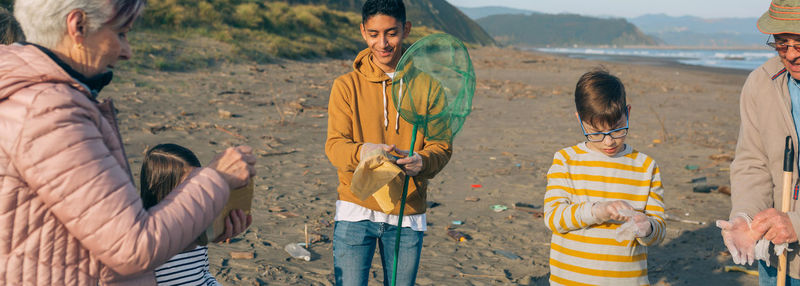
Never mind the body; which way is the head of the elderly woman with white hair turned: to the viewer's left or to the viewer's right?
to the viewer's right

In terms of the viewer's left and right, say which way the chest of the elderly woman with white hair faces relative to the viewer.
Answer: facing to the right of the viewer

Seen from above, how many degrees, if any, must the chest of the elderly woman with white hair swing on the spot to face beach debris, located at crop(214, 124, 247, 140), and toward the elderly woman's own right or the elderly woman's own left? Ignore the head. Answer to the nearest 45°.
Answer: approximately 90° to the elderly woman's own left

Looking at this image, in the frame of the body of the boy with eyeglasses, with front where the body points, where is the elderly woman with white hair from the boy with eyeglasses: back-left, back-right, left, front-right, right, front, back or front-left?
front-right

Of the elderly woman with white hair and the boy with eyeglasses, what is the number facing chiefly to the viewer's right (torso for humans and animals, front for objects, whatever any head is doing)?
1

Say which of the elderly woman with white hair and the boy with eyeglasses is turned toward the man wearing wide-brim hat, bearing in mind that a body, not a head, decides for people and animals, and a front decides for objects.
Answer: the elderly woman with white hair

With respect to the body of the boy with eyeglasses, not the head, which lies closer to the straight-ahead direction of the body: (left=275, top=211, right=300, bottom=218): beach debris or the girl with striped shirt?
the girl with striped shirt
